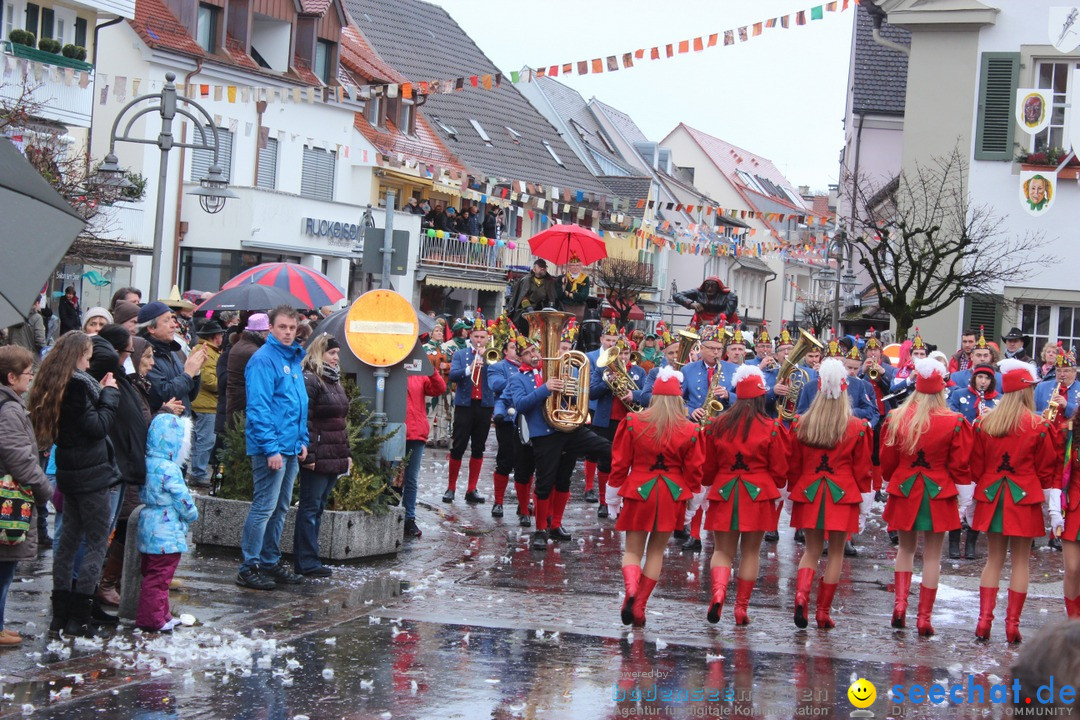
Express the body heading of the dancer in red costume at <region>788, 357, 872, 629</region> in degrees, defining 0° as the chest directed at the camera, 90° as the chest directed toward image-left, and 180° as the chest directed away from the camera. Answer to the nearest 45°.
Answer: approximately 180°

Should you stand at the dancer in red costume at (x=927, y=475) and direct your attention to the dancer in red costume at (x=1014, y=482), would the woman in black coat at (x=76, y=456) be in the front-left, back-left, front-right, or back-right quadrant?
back-right

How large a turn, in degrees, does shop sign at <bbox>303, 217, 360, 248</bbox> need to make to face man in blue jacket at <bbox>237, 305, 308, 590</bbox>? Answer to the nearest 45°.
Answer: approximately 45° to its right

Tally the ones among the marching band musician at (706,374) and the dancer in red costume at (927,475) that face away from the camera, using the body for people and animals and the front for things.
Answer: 1

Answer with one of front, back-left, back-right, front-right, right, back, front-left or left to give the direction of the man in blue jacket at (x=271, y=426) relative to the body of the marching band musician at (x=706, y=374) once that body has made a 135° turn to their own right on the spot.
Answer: left

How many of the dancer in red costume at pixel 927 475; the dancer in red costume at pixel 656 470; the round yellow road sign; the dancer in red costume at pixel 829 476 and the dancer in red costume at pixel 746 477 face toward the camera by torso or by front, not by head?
1

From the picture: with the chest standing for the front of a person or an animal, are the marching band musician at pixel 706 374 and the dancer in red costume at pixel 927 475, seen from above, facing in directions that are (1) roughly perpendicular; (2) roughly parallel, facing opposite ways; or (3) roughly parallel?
roughly parallel, facing opposite ways

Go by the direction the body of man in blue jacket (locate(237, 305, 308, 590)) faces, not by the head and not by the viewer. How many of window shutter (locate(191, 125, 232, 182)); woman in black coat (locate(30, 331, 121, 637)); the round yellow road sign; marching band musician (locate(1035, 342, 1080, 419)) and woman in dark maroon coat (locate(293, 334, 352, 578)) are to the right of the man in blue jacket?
1

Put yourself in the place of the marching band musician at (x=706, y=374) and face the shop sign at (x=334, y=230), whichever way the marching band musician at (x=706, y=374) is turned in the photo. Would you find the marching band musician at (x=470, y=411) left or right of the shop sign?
left

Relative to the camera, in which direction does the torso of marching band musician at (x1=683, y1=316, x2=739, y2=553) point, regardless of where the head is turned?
toward the camera

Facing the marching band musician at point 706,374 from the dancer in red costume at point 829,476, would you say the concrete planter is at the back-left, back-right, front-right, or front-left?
front-left

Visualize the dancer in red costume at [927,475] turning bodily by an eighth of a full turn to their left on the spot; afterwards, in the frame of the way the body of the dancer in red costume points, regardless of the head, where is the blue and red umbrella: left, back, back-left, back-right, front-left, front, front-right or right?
front

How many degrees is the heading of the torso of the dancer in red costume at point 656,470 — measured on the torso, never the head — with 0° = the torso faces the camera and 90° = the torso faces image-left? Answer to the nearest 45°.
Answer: approximately 180°

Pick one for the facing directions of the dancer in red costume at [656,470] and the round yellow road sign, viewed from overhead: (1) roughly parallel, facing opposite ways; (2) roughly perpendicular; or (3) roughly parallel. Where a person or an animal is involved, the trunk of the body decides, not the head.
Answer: roughly parallel, facing opposite ways

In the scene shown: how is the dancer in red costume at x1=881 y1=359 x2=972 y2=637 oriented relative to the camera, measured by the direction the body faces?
away from the camera

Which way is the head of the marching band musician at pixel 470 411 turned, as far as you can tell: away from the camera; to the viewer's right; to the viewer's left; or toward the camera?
toward the camera

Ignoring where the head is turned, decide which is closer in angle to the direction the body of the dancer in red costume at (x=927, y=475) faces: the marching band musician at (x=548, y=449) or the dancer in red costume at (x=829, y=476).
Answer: the marching band musician

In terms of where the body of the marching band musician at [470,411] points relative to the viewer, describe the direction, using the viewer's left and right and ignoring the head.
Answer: facing the viewer

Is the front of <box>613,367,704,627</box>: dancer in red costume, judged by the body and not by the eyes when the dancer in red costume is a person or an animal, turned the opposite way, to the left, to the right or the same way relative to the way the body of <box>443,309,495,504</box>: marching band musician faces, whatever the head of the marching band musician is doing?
the opposite way

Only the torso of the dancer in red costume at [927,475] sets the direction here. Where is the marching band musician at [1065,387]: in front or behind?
in front

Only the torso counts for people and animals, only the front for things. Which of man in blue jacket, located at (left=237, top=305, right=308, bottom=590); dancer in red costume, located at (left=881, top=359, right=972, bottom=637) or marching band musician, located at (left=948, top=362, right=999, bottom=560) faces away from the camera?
the dancer in red costume

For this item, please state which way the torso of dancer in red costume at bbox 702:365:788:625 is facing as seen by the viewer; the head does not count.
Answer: away from the camera
